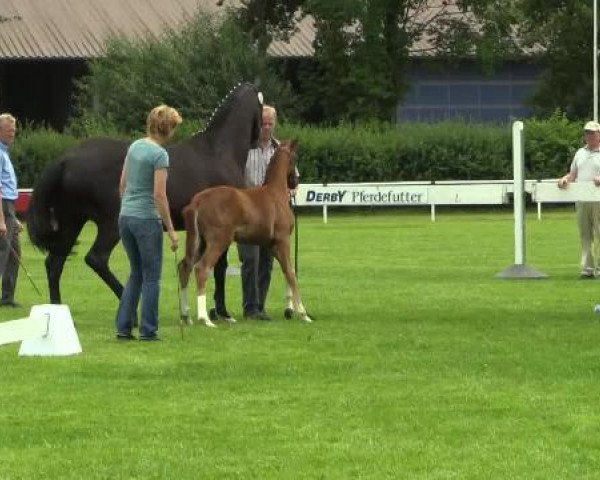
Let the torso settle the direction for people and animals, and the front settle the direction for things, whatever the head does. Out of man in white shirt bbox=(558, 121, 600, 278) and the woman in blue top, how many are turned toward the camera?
1

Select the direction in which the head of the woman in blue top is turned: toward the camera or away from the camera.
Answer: away from the camera

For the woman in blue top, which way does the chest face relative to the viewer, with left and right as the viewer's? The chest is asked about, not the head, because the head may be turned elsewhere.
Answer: facing away from the viewer and to the right of the viewer

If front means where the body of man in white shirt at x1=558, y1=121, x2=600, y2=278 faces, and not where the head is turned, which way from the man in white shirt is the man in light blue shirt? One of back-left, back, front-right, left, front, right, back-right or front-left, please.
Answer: front-right

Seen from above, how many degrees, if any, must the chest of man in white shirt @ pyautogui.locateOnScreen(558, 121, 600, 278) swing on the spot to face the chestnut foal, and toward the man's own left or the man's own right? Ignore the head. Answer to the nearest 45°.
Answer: approximately 45° to the man's own right

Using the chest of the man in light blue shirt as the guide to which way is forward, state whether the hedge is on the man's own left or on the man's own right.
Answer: on the man's own left

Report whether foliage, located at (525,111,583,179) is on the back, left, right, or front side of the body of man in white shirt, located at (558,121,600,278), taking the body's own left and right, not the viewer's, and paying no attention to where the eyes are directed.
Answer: back

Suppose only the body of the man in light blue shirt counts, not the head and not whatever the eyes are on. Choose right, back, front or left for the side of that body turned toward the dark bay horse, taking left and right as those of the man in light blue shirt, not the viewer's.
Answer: front

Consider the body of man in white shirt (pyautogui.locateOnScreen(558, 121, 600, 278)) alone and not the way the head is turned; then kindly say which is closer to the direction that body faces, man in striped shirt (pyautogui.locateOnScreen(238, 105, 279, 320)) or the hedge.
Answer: the man in striped shirt

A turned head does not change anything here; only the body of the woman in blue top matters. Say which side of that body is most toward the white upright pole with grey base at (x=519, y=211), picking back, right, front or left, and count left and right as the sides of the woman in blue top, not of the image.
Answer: front
